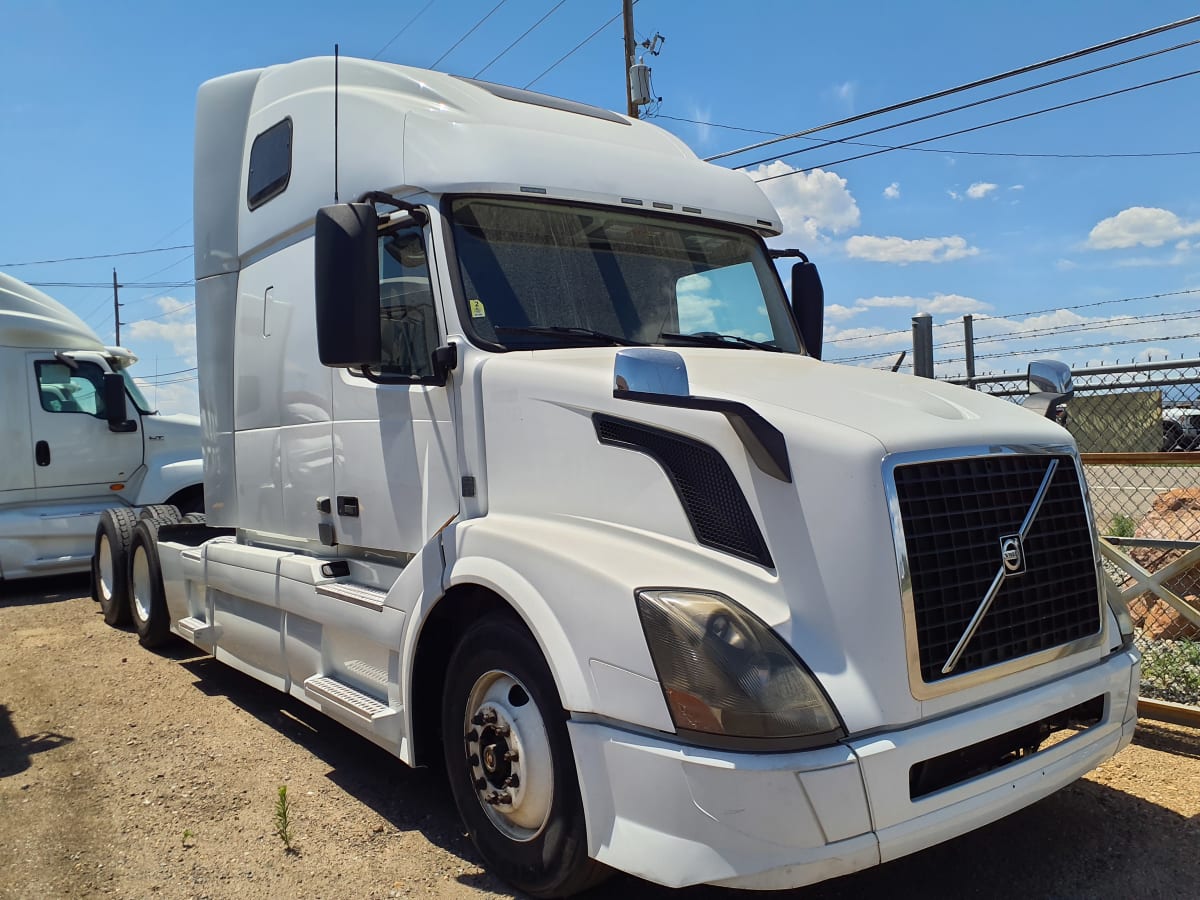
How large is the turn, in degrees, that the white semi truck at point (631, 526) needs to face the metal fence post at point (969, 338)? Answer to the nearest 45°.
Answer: approximately 90° to its left

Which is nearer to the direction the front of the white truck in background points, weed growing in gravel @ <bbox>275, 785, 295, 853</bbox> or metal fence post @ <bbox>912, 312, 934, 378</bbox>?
the metal fence post

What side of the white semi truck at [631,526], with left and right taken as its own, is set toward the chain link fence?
left

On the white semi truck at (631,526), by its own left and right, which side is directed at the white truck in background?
back

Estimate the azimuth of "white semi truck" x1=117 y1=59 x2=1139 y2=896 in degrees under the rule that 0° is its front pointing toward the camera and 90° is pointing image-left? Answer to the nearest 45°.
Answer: approximately 315°

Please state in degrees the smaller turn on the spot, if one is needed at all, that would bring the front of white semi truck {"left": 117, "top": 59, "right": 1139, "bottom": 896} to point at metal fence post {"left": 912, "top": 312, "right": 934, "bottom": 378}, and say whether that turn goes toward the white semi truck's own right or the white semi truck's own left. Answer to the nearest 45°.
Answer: approximately 90° to the white semi truck's own left

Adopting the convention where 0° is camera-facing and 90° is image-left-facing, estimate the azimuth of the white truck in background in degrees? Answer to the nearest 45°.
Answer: approximately 270°

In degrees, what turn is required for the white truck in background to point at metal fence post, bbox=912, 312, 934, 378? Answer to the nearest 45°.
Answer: approximately 45° to its right

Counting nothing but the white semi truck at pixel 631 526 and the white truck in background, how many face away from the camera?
0
